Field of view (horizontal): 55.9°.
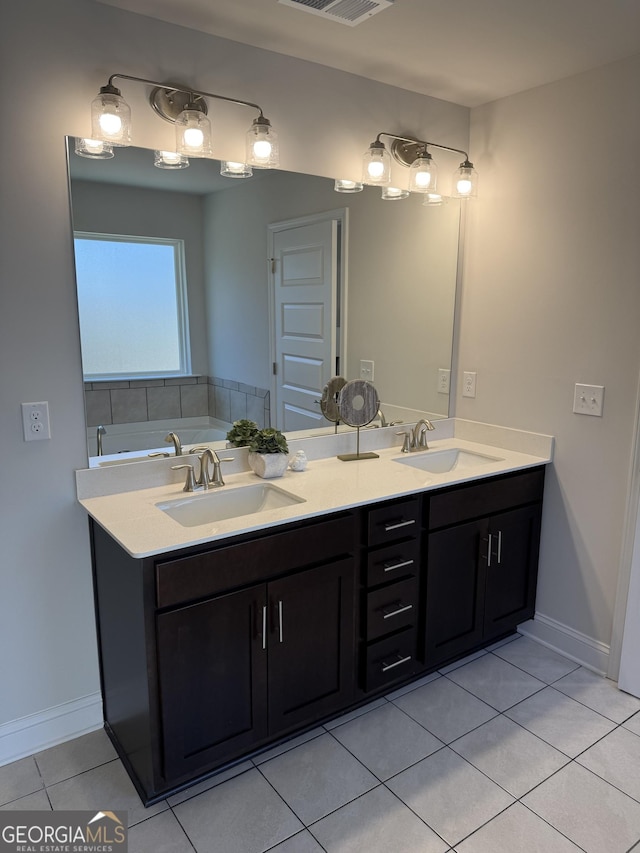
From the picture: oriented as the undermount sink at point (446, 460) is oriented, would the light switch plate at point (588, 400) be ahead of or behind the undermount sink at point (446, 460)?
ahead

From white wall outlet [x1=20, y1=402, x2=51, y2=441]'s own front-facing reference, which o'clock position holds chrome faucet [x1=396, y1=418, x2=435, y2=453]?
The chrome faucet is roughly at 9 o'clock from the white wall outlet.

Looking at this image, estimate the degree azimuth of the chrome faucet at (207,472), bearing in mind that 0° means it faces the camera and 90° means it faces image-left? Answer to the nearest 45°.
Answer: approximately 315°

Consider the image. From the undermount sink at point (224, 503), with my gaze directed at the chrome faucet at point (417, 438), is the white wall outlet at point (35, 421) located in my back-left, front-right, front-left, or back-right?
back-left

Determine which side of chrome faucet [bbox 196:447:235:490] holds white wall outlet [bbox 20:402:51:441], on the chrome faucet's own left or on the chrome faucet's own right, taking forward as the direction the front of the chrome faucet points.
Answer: on the chrome faucet's own right

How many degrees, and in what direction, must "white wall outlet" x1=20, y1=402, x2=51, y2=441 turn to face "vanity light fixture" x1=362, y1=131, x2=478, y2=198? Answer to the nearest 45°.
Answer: approximately 90° to its left

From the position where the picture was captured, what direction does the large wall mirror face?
facing the viewer and to the right of the viewer
